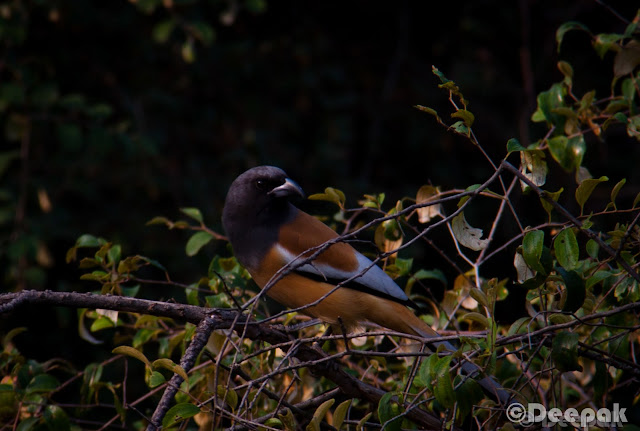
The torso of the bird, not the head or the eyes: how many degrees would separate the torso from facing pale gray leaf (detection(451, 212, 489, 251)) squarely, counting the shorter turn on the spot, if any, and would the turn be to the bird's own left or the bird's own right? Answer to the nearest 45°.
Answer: approximately 135° to the bird's own left

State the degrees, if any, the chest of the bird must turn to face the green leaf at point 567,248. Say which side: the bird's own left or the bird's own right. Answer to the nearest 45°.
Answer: approximately 135° to the bird's own left

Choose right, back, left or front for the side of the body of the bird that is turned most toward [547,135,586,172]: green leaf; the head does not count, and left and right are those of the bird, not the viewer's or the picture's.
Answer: back

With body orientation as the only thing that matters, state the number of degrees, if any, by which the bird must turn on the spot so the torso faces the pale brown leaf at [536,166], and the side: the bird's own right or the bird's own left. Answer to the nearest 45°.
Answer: approximately 135° to the bird's own left

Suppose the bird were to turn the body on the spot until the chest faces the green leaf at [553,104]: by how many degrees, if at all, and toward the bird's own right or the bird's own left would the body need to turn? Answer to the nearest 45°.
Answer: approximately 180°

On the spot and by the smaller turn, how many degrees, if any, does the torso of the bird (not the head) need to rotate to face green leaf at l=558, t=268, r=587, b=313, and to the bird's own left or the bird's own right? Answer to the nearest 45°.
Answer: approximately 135° to the bird's own left

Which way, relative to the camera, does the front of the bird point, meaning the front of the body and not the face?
to the viewer's left
